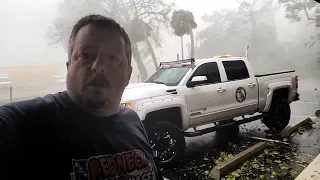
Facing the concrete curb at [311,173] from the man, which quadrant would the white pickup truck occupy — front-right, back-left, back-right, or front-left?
front-left

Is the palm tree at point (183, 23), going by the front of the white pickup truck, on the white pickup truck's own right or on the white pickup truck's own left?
on the white pickup truck's own right

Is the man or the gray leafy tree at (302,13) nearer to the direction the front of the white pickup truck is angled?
the man

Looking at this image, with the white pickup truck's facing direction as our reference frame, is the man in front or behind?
in front

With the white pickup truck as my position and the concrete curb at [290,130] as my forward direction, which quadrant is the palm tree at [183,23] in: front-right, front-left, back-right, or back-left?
front-left

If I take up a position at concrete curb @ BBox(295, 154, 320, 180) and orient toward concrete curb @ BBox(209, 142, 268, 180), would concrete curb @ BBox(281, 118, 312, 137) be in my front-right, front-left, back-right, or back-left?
front-right

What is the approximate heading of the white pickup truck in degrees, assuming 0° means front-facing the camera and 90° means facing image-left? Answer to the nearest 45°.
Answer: approximately 45°

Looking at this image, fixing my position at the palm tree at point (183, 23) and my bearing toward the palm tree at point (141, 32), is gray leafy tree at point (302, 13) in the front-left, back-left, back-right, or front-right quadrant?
back-left
